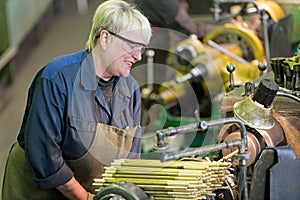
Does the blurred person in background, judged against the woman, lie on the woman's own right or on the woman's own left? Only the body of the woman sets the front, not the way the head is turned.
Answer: on the woman's own left

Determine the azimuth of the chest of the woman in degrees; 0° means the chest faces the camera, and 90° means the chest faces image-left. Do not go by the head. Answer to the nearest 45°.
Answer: approximately 315°
